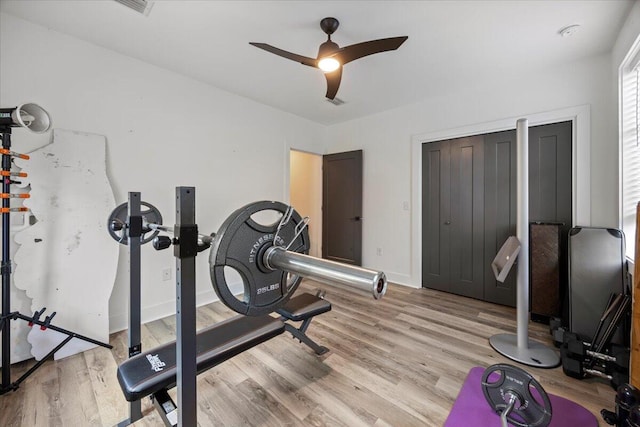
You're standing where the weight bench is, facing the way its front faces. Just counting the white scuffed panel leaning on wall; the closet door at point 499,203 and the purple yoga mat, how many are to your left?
1

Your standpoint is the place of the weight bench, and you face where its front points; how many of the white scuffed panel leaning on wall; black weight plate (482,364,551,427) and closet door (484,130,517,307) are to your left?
1

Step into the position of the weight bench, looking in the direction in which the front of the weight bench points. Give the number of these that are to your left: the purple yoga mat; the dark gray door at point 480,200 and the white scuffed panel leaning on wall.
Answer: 1

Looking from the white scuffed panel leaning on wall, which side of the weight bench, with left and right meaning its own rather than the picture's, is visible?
left

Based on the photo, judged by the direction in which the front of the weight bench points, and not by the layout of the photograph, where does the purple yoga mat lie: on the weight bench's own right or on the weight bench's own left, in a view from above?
on the weight bench's own right

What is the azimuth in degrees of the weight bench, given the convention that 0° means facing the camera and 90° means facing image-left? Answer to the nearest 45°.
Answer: approximately 225°

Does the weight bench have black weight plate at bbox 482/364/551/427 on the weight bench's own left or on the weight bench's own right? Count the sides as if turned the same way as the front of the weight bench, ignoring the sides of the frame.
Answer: on the weight bench's own right

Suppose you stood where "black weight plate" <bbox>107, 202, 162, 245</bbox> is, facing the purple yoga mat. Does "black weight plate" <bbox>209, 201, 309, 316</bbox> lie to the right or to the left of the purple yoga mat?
right

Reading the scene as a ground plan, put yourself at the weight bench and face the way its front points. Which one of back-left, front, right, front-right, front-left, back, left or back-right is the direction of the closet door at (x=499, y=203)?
front-right

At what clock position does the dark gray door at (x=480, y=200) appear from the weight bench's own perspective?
The dark gray door is roughly at 1 o'clock from the weight bench.
